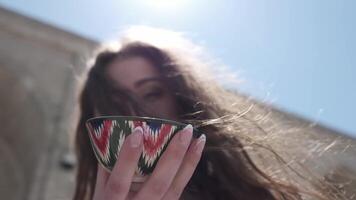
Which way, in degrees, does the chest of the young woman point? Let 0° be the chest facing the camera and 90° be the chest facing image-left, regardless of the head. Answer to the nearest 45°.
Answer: approximately 0°
